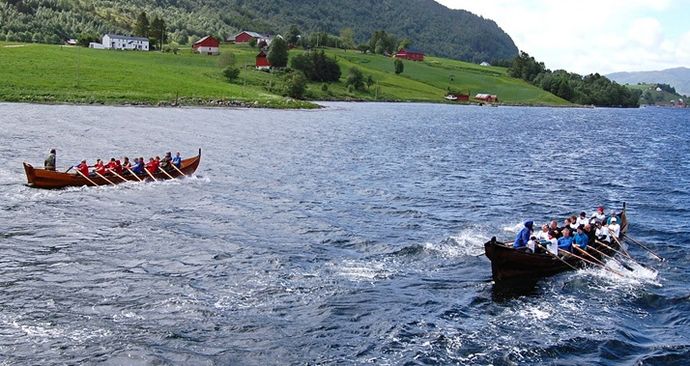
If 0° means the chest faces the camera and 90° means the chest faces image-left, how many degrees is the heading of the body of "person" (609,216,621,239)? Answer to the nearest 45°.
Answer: approximately 45°

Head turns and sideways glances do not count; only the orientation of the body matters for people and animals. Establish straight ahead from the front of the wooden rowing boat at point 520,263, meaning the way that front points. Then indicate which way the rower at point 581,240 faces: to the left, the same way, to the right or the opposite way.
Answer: the opposite way

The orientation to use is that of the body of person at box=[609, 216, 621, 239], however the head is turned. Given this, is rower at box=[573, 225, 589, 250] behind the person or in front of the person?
in front
